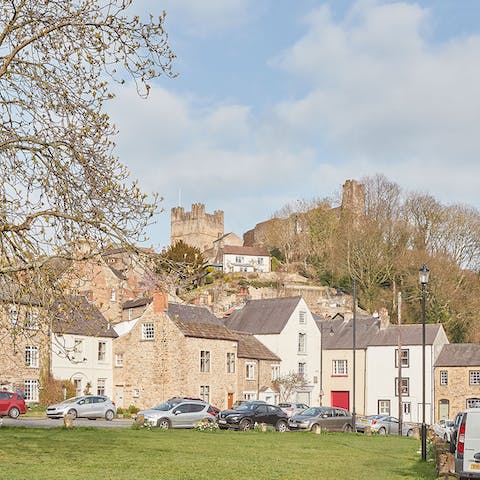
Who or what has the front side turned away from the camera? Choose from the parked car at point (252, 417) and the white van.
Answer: the white van

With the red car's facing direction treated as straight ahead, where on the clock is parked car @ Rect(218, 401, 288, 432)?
The parked car is roughly at 7 o'clock from the red car.

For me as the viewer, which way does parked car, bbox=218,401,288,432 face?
facing the viewer and to the left of the viewer

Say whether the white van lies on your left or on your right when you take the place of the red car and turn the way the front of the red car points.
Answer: on your left

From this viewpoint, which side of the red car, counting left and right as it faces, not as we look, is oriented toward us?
left

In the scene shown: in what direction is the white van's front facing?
away from the camera

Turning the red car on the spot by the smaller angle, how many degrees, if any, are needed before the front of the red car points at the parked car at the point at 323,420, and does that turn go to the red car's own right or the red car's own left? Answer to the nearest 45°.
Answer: approximately 180°

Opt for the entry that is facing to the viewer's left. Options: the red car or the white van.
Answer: the red car

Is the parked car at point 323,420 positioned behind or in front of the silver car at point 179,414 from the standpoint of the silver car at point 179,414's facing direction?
behind

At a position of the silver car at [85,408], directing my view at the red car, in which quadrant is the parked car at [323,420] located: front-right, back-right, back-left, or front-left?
back-left

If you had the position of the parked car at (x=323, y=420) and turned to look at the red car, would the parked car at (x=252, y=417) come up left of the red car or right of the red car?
left

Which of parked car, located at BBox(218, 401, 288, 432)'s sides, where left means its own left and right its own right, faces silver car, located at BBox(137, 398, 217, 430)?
front

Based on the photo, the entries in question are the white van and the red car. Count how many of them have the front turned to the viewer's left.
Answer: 1
